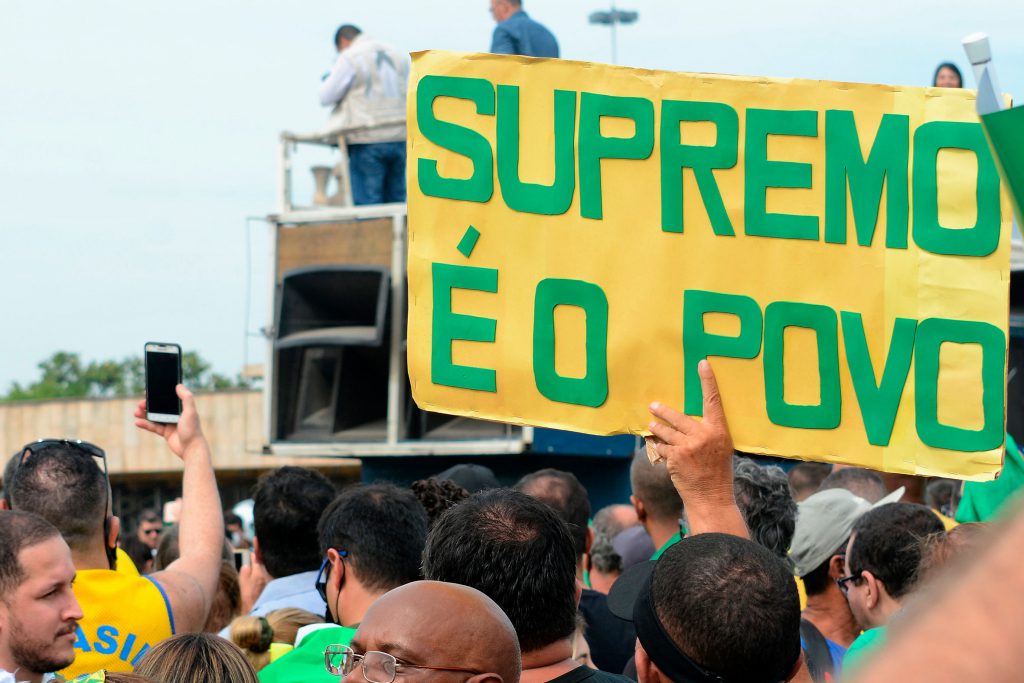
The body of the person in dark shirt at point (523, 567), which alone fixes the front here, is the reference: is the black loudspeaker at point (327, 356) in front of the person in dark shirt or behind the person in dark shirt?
in front

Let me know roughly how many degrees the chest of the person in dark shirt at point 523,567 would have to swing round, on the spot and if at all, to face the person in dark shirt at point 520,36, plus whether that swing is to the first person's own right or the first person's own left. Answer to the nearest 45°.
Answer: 0° — they already face them

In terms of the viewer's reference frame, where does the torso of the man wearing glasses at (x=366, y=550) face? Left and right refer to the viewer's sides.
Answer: facing away from the viewer and to the left of the viewer

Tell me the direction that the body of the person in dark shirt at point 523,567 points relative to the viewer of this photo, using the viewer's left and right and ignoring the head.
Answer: facing away from the viewer

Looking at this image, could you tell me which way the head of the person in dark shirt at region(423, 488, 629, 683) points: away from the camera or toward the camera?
away from the camera

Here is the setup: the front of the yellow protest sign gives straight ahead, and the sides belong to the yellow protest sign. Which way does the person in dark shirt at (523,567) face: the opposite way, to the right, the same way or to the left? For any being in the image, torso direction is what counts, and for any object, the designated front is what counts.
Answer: the opposite way

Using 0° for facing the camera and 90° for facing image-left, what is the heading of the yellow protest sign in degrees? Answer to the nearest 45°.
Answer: approximately 0°

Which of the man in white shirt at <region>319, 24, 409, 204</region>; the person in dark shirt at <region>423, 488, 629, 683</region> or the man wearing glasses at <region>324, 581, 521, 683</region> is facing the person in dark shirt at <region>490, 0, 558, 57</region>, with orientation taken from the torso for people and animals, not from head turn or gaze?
the person in dark shirt at <region>423, 488, 629, 683</region>

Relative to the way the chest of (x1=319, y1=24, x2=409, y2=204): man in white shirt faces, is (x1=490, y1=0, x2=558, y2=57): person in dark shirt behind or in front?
behind

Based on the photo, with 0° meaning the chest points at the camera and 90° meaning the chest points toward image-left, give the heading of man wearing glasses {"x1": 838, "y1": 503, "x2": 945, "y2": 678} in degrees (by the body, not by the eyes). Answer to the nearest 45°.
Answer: approximately 135°

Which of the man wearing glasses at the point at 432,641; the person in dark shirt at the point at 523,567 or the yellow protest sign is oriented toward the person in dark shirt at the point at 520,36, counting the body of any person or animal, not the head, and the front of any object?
the person in dark shirt at the point at 523,567
